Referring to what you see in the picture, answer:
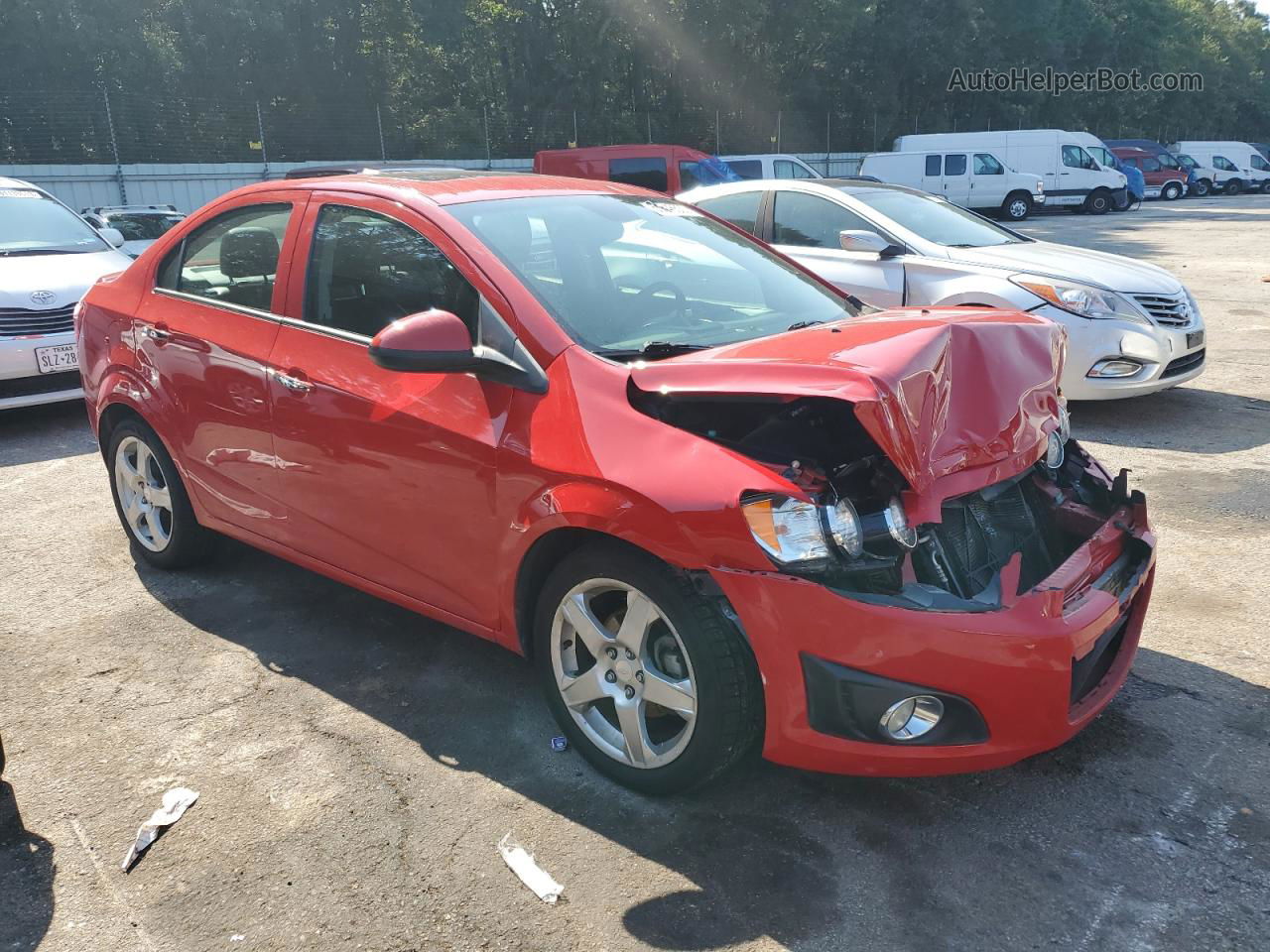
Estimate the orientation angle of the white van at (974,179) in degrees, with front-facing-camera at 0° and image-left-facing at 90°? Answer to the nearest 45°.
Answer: approximately 270°

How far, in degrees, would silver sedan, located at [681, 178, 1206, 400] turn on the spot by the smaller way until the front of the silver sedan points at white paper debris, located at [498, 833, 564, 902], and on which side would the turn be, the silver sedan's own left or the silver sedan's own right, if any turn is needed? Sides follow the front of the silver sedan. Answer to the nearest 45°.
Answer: approximately 45° to the silver sedan's own right

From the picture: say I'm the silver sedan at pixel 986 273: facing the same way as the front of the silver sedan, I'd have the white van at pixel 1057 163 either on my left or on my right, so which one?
on my left

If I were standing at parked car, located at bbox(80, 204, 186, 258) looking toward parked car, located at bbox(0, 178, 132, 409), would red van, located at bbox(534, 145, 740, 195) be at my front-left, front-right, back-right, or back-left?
back-left

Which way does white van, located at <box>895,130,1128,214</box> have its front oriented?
to the viewer's right

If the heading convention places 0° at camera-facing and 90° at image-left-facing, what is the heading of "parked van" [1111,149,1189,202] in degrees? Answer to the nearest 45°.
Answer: approximately 270°

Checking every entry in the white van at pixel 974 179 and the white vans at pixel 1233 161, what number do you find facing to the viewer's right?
2

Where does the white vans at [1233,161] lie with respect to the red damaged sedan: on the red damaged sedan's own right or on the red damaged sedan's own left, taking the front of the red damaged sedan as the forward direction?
on the red damaged sedan's own left

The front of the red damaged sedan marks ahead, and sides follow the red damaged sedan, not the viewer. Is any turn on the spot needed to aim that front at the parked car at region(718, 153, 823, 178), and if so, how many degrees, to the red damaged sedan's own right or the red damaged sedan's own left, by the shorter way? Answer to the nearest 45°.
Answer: approximately 135° to the red damaged sedan's own left

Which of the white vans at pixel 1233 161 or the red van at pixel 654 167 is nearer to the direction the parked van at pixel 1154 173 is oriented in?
the white vans

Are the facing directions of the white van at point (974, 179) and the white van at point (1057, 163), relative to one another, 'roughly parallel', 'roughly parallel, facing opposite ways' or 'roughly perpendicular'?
roughly parallel

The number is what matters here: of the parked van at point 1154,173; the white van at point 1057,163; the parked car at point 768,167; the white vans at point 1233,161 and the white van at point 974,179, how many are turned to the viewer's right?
5

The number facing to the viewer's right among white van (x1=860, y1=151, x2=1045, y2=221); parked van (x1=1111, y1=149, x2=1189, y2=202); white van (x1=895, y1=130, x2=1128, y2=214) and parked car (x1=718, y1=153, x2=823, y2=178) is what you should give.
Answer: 4

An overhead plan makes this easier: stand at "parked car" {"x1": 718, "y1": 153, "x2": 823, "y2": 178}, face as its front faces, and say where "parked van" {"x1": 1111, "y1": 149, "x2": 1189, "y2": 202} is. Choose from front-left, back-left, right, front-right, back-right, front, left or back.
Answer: front-left

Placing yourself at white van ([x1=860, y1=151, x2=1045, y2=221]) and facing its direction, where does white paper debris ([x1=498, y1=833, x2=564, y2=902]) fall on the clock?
The white paper debris is roughly at 3 o'clock from the white van.

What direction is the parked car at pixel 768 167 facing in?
to the viewer's right
